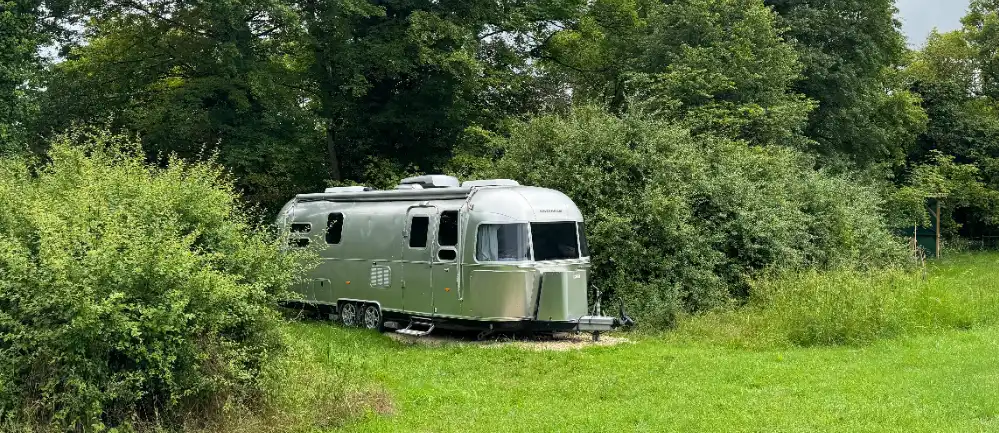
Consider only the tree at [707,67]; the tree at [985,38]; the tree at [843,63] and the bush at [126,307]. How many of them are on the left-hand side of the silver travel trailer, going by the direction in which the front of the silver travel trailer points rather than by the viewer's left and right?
3

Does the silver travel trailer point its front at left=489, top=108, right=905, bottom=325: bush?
no

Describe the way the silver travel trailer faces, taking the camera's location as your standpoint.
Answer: facing the viewer and to the right of the viewer

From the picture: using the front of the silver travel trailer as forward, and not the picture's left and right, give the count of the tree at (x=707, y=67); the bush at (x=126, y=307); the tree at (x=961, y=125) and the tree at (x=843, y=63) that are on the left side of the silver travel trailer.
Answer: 3

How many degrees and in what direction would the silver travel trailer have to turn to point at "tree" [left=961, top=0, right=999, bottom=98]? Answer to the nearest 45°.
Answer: approximately 90° to its left

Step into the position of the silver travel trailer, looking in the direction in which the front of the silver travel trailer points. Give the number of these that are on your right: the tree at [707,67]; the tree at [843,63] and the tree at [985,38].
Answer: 0

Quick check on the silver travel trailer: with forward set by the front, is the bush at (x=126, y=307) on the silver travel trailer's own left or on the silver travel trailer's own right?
on the silver travel trailer's own right

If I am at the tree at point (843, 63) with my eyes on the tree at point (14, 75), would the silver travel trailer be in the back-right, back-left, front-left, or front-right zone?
front-left

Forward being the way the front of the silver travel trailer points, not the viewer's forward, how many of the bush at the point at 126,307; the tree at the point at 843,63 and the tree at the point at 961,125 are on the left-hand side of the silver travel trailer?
2

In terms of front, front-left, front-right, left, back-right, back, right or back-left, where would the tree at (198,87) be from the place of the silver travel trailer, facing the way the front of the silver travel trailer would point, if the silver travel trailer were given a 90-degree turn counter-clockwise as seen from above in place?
left

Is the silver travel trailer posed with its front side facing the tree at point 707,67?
no

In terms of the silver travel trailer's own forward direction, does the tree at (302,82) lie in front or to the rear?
to the rear

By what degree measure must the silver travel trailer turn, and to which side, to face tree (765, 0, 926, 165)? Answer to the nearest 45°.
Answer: approximately 90° to its left

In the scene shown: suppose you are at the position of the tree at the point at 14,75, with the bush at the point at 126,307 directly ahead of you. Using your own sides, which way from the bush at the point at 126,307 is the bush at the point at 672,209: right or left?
left

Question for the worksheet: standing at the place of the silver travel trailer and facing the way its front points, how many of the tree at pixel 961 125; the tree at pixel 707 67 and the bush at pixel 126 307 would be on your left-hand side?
2

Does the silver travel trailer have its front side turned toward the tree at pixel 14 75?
no
